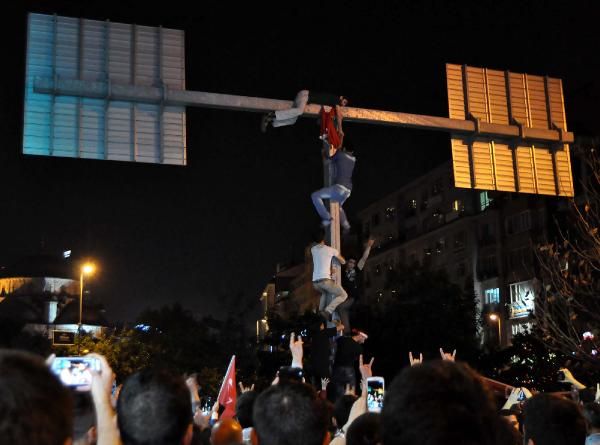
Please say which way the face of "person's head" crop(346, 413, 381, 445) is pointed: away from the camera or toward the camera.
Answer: away from the camera

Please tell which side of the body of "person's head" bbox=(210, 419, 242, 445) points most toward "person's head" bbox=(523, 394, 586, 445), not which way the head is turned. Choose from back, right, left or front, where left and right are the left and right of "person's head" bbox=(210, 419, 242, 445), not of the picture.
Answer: right

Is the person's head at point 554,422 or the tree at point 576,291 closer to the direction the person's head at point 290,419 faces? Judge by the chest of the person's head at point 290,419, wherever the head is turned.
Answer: the tree

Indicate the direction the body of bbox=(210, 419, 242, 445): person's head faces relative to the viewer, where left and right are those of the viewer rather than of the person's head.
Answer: facing away from the viewer

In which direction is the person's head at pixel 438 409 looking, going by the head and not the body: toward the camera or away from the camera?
away from the camera

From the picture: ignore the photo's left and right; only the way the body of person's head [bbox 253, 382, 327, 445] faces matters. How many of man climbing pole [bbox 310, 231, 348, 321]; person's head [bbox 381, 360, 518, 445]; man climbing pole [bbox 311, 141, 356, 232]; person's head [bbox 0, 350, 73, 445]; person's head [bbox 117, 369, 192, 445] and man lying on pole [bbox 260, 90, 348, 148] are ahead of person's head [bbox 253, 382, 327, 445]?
3

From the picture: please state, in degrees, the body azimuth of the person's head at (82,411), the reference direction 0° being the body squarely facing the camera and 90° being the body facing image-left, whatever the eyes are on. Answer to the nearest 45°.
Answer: approximately 180°

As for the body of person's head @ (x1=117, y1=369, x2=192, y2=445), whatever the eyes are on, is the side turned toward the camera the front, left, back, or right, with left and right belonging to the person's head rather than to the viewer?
back

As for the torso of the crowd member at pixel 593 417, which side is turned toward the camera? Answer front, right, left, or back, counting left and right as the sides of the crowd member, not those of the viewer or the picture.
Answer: back

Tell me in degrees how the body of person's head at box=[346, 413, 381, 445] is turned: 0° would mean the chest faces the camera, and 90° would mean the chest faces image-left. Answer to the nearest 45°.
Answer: approximately 180°

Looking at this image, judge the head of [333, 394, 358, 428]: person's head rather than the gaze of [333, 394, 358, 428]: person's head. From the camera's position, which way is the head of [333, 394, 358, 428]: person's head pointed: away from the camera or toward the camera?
away from the camera

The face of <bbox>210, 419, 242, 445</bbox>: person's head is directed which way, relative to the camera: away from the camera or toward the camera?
away from the camera
